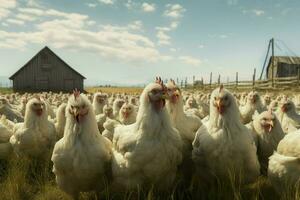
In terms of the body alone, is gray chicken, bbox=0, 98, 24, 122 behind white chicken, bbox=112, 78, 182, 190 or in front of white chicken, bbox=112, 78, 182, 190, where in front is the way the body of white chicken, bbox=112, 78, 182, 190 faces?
behind

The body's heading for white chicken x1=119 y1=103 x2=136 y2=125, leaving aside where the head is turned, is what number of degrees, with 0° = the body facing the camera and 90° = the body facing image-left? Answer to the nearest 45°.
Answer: approximately 0°

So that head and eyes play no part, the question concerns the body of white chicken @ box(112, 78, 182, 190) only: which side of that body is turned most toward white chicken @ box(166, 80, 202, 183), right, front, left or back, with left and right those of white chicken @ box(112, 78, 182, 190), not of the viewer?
left

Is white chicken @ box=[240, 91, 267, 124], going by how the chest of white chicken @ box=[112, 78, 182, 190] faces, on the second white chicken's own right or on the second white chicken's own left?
on the second white chicken's own left

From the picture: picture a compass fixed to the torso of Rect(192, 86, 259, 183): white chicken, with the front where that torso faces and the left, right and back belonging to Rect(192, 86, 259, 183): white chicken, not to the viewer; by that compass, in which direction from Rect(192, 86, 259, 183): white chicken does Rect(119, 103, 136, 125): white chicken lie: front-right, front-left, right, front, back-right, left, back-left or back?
back-right

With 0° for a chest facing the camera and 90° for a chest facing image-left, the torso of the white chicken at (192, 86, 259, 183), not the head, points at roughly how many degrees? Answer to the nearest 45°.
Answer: approximately 0°

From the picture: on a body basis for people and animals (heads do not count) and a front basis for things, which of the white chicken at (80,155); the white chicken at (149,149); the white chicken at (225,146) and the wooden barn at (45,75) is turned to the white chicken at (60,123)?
the wooden barn

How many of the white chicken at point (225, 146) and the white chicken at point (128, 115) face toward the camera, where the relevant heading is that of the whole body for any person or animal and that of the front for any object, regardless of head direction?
2

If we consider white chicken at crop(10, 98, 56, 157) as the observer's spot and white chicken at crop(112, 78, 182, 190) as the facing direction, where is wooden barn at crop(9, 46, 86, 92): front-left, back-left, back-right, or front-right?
back-left

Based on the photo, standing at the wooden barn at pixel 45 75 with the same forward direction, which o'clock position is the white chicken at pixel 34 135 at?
The white chicken is roughly at 12 o'clock from the wooden barn.
